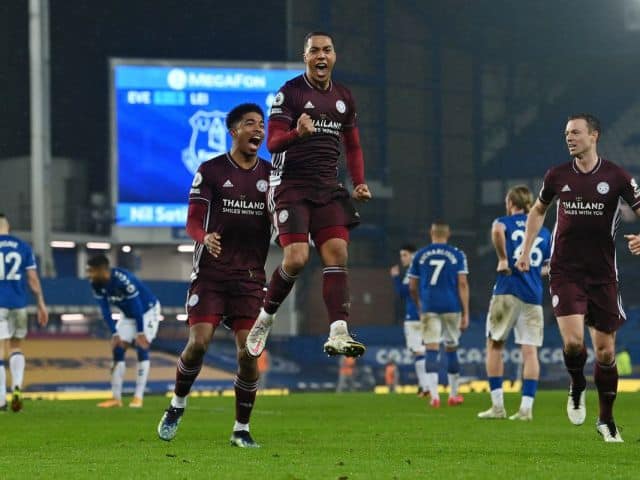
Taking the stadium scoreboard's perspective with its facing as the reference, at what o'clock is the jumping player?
The jumping player is roughly at 12 o'clock from the stadium scoreboard.

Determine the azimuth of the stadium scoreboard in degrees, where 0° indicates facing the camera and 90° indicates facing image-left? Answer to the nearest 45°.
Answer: approximately 0°
